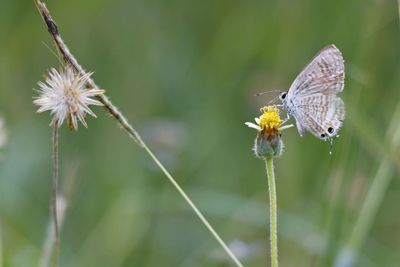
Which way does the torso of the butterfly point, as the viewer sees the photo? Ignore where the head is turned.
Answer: to the viewer's left

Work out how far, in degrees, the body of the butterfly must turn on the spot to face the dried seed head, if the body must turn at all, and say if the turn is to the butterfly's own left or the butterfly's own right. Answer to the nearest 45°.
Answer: approximately 45° to the butterfly's own left
